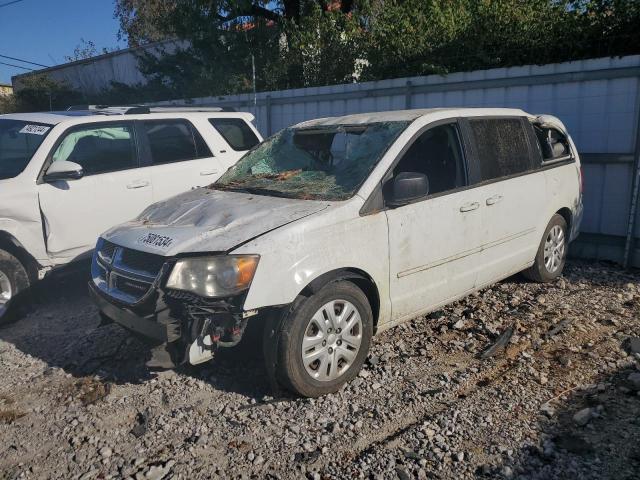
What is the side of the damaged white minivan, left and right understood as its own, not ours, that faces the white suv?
right

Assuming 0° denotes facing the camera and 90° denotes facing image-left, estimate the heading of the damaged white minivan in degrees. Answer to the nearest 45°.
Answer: approximately 45°

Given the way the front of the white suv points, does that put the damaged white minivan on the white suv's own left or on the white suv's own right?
on the white suv's own left

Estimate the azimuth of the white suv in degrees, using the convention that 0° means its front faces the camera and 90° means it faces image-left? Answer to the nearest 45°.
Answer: approximately 45°

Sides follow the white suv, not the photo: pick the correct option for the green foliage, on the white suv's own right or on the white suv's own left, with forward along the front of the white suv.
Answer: on the white suv's own right
